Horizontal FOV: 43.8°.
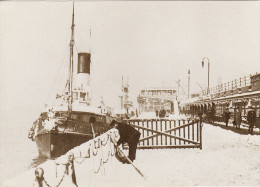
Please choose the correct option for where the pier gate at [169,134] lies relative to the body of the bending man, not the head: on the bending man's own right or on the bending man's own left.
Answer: on the bending man's own right

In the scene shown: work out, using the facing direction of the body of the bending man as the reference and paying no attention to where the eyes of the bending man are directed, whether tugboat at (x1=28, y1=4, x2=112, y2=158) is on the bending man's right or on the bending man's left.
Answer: on the bending man's right

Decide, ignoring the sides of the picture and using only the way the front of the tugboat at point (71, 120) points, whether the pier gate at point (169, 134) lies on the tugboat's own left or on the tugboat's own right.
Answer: on the tugboat's own left

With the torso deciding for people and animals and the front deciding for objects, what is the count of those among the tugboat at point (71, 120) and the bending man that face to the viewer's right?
0

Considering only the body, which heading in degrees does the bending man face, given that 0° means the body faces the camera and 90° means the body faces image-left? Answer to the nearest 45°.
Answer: approximately 90°

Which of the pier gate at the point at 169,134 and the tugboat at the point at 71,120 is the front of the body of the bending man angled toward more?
the tugboat

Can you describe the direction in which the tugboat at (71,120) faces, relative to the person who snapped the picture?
facing the viewer and to the left of the viewer

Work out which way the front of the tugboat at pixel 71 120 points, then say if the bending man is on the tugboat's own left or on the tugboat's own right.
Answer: on the tugboat's own left
